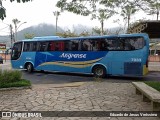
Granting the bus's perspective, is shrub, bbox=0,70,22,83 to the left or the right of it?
on its left

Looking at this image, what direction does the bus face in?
to the viewer's left
